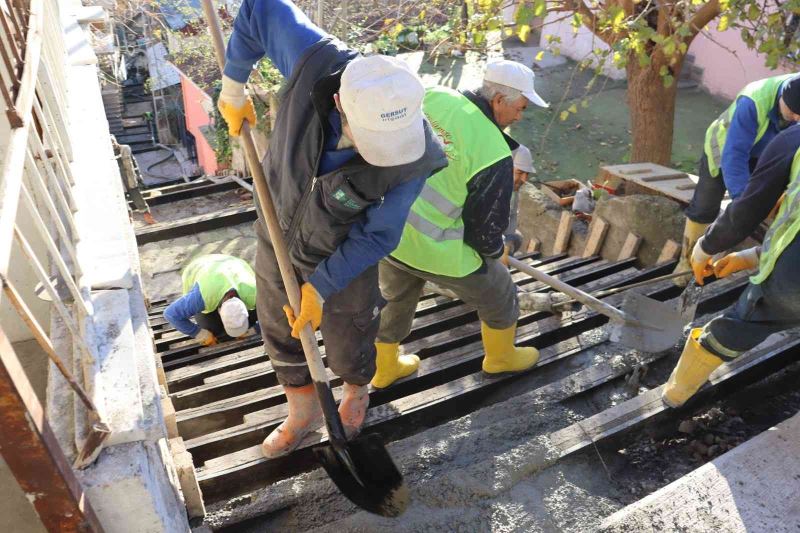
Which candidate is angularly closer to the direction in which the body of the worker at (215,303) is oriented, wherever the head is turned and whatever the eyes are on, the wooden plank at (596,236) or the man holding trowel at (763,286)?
the man holding trowel

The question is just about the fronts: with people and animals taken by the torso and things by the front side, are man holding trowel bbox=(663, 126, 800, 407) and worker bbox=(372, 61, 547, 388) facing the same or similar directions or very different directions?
very different directions

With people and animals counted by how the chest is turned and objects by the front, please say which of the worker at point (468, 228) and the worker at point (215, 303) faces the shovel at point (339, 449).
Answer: the worker at point (215, 303)

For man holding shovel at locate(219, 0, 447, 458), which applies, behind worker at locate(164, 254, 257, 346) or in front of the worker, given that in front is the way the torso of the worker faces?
in front

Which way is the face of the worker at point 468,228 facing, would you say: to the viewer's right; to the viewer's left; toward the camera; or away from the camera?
to the viewer's right

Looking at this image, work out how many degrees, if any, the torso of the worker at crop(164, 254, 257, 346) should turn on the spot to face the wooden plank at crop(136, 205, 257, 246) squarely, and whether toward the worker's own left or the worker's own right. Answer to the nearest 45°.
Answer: approximately 180°

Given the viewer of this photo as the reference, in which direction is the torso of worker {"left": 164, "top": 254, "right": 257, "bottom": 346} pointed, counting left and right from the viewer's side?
facing the viewer

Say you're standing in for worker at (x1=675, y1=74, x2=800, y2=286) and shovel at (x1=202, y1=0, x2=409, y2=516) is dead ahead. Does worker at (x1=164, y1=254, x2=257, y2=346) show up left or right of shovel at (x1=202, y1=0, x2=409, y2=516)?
right

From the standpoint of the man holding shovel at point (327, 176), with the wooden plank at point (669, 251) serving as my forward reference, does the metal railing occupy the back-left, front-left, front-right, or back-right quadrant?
back-left

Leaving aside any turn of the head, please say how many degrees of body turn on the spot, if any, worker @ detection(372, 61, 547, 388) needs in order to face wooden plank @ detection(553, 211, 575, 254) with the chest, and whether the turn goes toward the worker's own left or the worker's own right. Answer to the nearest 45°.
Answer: approximately 90° to the worker's own left

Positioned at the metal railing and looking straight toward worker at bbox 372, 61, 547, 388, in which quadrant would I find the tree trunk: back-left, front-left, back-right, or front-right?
front-left

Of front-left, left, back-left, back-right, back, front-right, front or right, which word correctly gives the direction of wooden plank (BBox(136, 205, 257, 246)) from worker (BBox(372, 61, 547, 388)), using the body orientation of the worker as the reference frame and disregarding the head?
back-left

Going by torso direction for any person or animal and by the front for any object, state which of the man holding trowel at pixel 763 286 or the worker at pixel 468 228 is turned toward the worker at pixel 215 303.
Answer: the man holding trowel

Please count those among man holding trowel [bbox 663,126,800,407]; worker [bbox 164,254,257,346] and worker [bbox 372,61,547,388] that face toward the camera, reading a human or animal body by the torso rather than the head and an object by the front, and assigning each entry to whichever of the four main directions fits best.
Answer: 1

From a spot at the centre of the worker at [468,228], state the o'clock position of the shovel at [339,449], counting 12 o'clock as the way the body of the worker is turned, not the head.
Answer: The shovel is roughly at 4 o'clock from the worker.

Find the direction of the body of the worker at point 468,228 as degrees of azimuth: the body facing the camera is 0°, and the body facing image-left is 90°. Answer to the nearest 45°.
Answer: approximately 270°

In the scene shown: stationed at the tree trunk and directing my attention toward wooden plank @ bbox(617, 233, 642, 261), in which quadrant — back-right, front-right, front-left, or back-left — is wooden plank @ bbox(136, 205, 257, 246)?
front-right

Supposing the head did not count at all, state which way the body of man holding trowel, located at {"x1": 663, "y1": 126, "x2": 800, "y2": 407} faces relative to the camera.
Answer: to the viewer's left
